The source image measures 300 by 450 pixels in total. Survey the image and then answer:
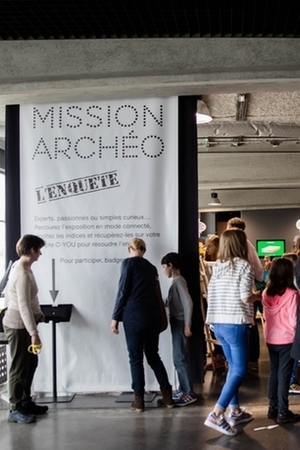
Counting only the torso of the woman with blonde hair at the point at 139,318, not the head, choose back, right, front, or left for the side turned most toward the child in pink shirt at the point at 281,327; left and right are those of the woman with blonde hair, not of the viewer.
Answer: right

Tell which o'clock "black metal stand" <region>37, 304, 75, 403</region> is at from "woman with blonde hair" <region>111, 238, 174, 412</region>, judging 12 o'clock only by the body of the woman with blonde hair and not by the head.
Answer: The black metal stand is roughly at 10 o'clock from the woman with blonde hair.

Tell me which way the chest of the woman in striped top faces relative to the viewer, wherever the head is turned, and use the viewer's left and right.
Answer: facing away from the viewer and to the right of the viewer

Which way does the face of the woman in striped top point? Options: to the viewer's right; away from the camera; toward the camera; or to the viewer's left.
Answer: away from the camera

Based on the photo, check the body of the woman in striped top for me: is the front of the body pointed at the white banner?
no

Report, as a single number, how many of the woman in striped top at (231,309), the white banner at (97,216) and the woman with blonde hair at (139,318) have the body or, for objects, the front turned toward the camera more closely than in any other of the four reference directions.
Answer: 1

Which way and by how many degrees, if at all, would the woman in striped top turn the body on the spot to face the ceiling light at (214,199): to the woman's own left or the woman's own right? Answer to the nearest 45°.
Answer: approximately 45° to the woman's own left

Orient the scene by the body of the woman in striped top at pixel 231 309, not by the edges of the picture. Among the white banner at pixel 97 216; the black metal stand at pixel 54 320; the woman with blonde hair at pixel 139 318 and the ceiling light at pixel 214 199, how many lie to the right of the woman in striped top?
0

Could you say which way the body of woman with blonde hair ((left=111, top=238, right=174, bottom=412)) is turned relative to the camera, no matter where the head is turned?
away from the camera

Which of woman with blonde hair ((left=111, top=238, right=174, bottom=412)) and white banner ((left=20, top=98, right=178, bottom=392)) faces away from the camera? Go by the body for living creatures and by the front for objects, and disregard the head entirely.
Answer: the woman with blonde hair

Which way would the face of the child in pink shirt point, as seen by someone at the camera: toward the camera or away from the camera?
away from the camera

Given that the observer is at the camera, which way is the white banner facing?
facing the viewer

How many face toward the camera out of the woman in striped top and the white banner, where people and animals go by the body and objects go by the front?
1

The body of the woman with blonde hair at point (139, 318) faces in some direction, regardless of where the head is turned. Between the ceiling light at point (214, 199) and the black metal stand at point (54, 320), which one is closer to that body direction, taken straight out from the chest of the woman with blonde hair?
the ceiling light

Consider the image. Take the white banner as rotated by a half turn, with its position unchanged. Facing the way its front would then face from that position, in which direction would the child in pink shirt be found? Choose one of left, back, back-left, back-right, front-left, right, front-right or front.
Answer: back-right

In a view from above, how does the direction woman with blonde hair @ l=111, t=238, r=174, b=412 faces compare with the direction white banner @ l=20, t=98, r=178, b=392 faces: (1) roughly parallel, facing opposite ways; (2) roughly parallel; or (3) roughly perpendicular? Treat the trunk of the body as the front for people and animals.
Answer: roughly parallel, facing opposite ways
